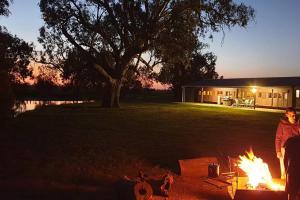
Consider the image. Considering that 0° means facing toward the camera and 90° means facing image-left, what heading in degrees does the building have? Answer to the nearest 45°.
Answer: approximately 45°

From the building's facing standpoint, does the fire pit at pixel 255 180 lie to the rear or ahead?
ahead

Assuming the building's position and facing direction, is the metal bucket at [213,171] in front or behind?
in front

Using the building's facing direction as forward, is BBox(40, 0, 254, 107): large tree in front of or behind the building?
in front

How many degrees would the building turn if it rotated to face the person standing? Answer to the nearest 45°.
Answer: approximately 45° to its left
